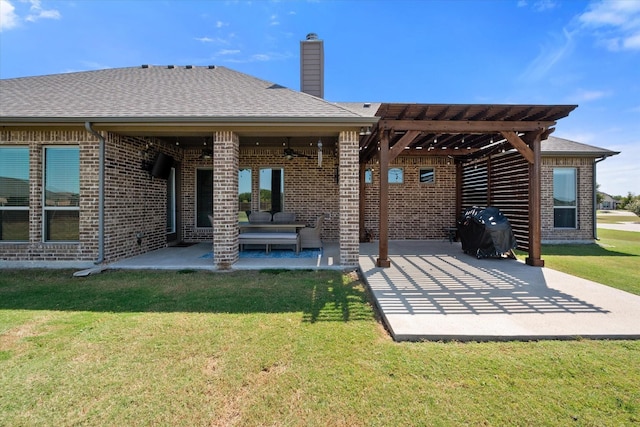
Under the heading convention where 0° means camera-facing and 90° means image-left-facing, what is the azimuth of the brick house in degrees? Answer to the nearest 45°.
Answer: approximately 180°
